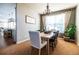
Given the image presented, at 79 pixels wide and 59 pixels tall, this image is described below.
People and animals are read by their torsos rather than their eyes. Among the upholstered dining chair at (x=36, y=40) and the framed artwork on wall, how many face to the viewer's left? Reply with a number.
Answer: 0

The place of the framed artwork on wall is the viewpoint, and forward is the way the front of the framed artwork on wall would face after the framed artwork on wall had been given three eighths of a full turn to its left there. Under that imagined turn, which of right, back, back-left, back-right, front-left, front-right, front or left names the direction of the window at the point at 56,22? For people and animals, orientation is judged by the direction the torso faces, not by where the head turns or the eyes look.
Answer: right

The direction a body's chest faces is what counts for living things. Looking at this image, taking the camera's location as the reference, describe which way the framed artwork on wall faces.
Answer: facing the viewer and to the right of the viewer

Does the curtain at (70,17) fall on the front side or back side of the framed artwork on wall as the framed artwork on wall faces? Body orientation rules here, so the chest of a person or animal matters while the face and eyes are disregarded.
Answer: on the front side

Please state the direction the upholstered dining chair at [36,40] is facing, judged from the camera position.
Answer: facing away from the viewer and to the right of the viewer

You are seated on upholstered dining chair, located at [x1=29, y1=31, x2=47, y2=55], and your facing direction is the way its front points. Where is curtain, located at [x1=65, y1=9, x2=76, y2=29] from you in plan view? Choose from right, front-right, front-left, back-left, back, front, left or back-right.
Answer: front-right

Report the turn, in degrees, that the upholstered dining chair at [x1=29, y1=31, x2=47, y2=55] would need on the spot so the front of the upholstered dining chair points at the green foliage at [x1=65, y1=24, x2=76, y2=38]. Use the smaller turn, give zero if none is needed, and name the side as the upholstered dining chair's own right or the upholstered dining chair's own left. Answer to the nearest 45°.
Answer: approximately 45° to the upholstered dining chair's own right
